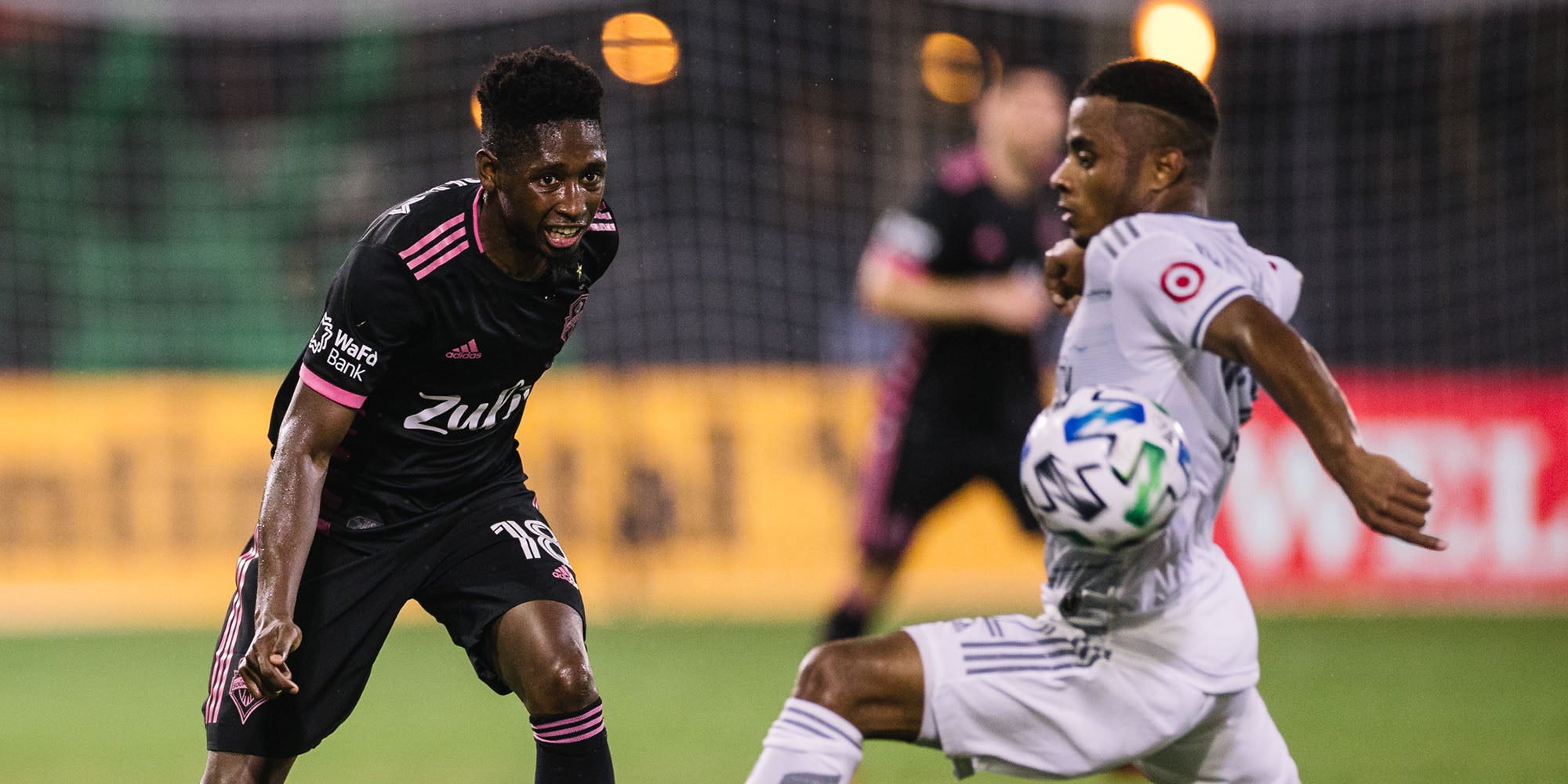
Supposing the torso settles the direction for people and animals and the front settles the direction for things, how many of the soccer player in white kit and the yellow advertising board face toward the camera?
1

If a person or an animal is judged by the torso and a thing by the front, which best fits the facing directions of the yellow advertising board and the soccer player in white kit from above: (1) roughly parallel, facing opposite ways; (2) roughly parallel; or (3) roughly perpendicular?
roughly perpendicular

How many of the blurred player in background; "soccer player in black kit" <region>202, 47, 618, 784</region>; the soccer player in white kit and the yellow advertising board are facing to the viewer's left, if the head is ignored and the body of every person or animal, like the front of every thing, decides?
1

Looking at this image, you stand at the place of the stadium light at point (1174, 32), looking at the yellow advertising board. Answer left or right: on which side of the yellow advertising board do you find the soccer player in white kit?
left

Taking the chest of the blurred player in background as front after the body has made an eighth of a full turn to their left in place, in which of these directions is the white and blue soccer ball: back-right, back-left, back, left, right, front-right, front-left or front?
right

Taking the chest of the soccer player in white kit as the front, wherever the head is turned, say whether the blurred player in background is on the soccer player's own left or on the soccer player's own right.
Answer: on the soccer player's own right

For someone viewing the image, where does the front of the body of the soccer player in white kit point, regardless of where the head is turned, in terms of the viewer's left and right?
facing to the left of the viewer

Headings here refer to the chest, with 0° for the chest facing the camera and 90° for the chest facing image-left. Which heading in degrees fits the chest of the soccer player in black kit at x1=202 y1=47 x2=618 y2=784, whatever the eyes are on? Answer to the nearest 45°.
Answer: approximately 315°

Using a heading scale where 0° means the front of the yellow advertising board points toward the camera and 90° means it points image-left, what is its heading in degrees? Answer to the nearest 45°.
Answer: approximately 0°

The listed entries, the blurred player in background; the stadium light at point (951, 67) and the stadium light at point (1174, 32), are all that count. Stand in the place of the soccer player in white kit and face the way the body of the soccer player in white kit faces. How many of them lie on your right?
3

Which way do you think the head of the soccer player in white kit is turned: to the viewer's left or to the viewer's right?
to the viewer's left
